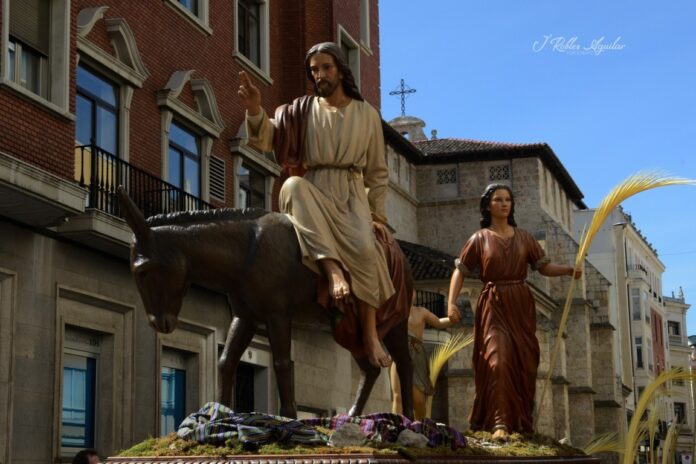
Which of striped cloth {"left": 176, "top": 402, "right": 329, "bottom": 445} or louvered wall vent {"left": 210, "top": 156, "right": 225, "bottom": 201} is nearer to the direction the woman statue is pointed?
the striped cloth

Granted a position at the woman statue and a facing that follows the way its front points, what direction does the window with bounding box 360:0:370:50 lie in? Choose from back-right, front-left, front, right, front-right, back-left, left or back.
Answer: back

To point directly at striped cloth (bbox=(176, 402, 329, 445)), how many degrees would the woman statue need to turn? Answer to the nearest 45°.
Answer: approximately 45° to its right

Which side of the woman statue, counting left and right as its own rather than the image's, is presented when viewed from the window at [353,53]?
back

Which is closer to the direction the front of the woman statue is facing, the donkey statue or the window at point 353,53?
the donkey statue

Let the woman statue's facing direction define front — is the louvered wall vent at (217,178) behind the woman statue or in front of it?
behind

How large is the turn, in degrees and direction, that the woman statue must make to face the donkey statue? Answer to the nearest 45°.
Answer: approximately 45° to its right

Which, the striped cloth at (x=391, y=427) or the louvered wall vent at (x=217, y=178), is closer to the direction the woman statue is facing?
the striped cloth

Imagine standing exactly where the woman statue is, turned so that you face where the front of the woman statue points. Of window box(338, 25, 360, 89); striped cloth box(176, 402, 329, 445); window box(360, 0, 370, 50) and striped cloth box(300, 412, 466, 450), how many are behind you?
2

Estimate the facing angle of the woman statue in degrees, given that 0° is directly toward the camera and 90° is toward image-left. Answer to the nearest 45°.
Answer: approximately 0°
